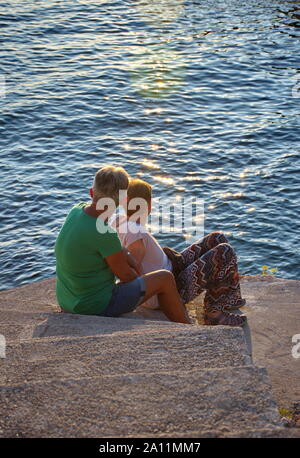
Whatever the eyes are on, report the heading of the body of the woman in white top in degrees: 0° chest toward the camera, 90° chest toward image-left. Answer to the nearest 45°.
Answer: approximately 270°

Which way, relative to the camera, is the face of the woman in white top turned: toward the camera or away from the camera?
away from the camera
